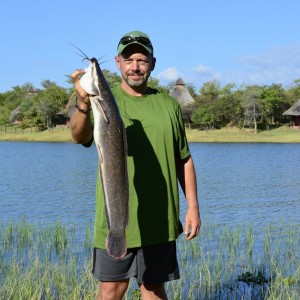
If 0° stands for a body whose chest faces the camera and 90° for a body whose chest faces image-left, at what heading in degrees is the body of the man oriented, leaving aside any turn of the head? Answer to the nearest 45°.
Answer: approximately 0°
